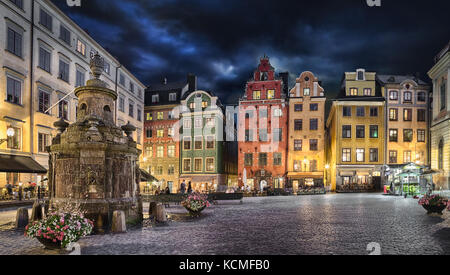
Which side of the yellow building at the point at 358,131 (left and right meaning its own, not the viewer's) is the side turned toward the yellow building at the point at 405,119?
left

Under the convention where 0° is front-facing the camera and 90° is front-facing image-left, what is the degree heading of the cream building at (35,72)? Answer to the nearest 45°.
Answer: approximately 315°

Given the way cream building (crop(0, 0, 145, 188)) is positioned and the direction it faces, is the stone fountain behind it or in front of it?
in front

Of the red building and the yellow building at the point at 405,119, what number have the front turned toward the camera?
2

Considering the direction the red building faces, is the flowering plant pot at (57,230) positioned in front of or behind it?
in front
